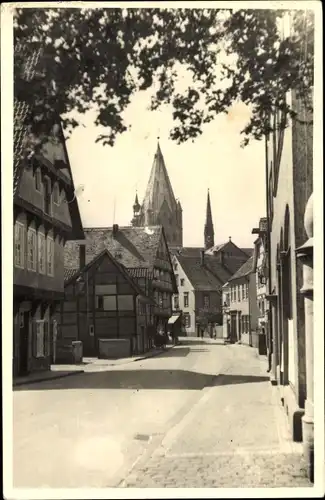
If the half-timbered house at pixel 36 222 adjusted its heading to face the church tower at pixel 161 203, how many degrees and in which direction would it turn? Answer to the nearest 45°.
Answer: approximately 45° to its left

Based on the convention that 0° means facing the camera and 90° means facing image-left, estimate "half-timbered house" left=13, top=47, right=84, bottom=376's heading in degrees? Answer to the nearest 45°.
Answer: approximately 315°

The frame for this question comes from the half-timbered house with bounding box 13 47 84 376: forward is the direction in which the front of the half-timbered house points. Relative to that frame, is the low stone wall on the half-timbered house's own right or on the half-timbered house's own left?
on the half-timbered house's own left
